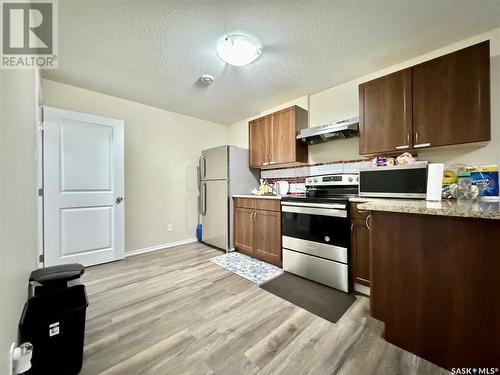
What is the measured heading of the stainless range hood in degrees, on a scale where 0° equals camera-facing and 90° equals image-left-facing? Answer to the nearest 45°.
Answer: approximately 45°

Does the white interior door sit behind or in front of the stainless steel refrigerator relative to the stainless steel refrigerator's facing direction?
in front

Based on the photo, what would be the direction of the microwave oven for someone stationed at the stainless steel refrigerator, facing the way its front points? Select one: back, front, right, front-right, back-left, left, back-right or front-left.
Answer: left

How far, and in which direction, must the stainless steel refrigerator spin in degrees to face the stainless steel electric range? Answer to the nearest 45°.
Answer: approximately 90° to its left

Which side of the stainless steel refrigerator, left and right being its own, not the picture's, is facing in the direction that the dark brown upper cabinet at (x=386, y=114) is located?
left

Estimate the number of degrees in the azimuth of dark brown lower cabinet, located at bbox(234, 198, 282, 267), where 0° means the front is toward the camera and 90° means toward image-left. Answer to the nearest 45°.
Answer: approximately 45°

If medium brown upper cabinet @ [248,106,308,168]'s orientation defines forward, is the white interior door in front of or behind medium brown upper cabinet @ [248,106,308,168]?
in front

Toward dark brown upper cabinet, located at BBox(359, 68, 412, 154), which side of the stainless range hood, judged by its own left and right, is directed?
left

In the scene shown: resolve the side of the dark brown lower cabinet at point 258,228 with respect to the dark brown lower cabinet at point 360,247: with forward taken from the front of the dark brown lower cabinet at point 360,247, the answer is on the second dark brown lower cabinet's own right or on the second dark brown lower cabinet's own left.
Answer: on the second dark brown lower cabinet's own right

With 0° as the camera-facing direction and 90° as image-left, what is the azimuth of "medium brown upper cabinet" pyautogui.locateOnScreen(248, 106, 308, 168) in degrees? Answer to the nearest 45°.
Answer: approximately 45°

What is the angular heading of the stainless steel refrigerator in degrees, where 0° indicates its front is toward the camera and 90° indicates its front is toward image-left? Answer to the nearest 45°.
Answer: approximately 45°

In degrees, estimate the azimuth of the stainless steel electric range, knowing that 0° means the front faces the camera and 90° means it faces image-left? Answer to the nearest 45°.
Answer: approximately 45°

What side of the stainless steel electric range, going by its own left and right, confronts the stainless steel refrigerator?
right
